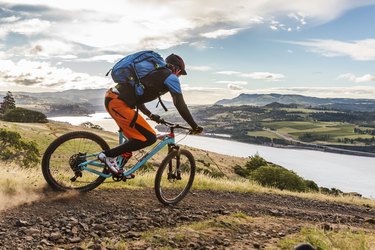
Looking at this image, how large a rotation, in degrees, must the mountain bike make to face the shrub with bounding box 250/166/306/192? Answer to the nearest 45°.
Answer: approximately 45° to its left

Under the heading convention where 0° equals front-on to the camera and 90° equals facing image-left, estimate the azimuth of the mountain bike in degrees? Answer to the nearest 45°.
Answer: approximately 270°
